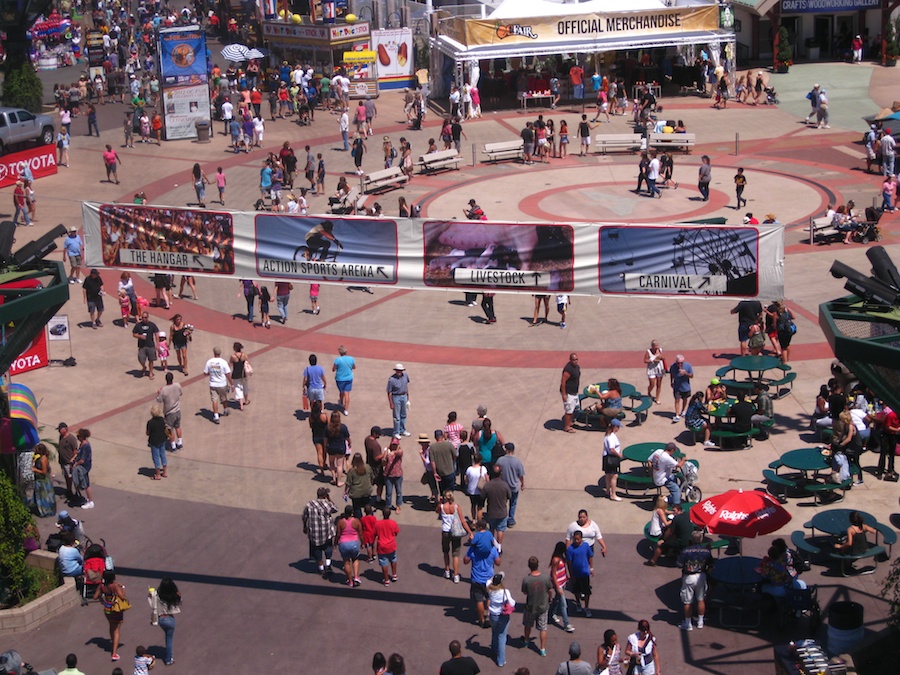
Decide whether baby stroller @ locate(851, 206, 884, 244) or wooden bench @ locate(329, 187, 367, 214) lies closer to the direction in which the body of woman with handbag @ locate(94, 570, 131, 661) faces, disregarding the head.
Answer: the wooden bench

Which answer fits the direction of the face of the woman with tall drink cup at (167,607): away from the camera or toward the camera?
away from the camera

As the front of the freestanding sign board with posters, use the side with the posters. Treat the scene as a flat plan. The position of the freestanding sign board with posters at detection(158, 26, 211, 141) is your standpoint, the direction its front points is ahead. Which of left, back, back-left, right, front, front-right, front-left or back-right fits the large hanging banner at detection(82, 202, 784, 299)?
front

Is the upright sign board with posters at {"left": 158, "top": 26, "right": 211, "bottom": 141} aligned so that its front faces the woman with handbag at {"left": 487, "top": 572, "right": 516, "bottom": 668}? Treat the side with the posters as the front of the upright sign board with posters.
yes

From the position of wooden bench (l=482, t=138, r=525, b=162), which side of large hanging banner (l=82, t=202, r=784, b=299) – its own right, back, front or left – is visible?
back

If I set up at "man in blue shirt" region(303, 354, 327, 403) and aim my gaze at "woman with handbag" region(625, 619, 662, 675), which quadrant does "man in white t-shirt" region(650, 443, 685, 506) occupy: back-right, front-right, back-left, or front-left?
front-left

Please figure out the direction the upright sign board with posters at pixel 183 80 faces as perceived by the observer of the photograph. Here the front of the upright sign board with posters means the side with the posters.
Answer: facing the viewer

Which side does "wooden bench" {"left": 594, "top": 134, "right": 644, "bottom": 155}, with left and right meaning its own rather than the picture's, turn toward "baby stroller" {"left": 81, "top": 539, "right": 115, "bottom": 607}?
front

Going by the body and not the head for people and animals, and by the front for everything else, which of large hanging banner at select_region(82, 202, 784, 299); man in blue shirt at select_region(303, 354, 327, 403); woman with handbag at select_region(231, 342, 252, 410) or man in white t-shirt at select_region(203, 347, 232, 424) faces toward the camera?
the large hanging banner

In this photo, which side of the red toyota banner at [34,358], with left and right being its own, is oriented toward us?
front

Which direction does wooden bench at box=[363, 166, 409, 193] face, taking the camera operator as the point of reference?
facing the viewer and to the right of the viewer

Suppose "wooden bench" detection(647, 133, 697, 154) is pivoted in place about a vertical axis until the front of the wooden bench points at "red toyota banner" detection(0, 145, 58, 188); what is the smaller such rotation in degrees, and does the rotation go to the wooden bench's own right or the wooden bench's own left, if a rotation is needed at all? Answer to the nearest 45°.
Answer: approximately 90° to the wooden bench's own left
